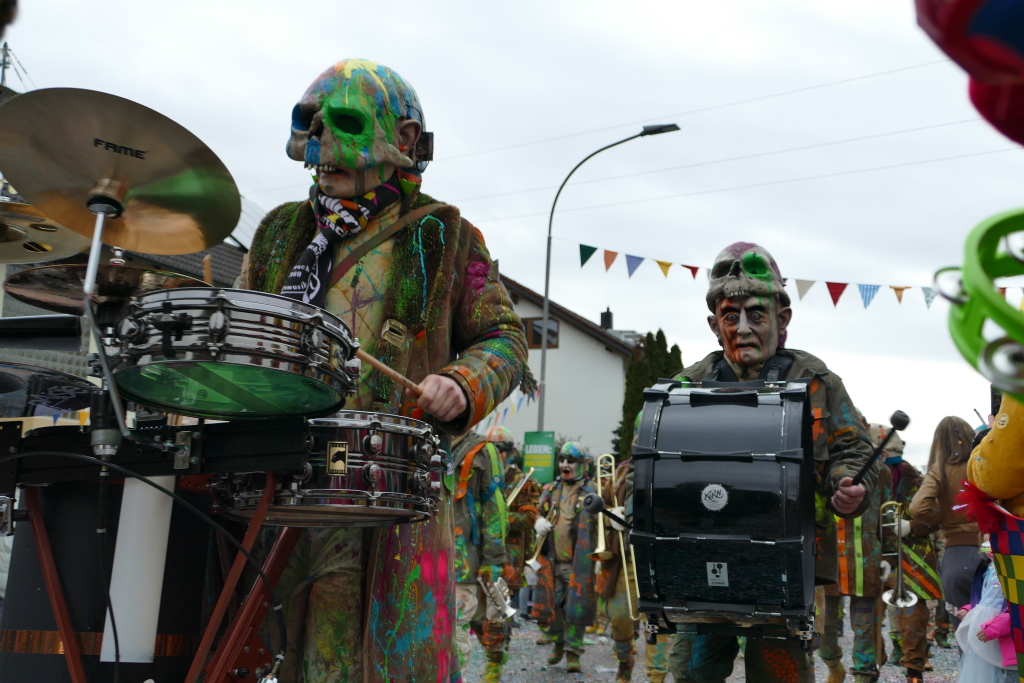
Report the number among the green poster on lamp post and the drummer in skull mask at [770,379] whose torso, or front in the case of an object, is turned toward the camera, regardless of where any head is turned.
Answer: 2

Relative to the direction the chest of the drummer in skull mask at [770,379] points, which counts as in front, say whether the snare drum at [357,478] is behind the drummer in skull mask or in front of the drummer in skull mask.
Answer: in front

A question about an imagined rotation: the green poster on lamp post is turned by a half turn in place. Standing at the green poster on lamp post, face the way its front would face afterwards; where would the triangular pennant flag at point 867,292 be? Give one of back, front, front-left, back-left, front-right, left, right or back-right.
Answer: back-right

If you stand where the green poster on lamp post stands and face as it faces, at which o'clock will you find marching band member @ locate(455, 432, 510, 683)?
The marching band member is roughly at 12 o'clock from the green poster on lamp post.

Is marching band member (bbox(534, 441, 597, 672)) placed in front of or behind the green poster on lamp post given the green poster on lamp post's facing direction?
in front

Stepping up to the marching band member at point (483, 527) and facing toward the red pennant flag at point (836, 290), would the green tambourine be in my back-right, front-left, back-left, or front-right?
back-right

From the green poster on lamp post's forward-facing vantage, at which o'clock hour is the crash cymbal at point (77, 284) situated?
The crash cymbal is roughly at 12 o'clock from the green poster on lamp post.

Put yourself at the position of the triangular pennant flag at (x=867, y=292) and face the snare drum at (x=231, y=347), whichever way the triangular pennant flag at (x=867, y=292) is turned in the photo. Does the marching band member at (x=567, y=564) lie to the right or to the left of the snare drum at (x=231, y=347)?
right

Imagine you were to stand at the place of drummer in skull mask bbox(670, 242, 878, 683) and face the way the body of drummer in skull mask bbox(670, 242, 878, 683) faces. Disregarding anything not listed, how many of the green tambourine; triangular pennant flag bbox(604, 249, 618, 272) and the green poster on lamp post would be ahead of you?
1

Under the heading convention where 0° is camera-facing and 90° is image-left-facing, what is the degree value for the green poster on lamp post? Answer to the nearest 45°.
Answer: approximately 0°

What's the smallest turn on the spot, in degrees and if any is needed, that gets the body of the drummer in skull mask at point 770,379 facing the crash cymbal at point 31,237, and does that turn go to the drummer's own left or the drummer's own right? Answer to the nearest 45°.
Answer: approximately 45° to the drummer's own right

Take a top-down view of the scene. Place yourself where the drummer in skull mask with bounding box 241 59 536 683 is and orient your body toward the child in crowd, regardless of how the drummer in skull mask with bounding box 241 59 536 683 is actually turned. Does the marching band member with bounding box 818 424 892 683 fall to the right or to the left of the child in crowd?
left

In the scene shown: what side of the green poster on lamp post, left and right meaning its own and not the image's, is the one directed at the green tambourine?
front

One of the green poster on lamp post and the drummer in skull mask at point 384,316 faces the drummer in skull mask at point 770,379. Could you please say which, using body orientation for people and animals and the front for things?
the green poster on lamp post

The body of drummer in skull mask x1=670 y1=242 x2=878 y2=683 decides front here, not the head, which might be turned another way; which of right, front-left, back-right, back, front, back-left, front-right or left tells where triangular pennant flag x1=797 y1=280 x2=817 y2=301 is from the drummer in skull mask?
back

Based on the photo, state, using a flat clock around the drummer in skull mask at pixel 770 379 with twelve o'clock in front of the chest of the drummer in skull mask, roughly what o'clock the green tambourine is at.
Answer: The green tambourine is roughly at 12 o'clock from the drummer in skull mask.
